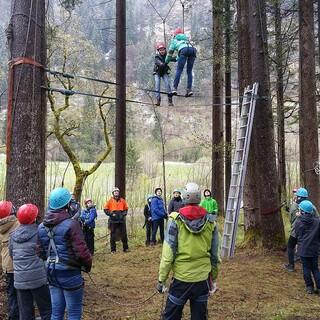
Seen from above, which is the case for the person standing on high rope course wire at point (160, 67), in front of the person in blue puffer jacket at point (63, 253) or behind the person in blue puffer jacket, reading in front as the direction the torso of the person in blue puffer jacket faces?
in front

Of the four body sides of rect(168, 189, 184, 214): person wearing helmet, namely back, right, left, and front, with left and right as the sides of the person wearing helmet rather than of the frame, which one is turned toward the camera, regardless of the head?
front

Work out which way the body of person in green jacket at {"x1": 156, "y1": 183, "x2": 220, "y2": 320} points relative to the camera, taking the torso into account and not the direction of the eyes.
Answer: away from the camera

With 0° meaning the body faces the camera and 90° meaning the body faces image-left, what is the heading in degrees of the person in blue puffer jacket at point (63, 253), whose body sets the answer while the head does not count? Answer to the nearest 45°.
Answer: approximately 225°

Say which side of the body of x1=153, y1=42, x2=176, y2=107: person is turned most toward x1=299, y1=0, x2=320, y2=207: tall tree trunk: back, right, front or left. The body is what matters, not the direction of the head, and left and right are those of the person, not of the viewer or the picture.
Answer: left

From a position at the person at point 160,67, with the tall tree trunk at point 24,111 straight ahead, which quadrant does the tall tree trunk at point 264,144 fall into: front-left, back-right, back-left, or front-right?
back-left

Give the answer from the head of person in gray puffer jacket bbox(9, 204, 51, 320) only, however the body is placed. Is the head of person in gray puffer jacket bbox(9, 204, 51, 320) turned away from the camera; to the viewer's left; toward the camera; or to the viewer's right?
away from the camera

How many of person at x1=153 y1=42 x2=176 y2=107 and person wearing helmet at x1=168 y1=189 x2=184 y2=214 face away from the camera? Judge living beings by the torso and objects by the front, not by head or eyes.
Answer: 0

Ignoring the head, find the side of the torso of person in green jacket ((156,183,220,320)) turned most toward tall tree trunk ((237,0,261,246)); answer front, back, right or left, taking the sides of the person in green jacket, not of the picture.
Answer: front

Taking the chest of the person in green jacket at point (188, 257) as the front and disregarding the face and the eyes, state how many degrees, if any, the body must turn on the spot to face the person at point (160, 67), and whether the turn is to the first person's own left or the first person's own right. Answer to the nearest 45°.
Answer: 0° — they already face them

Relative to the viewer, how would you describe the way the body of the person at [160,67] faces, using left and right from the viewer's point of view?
facing the viewer
